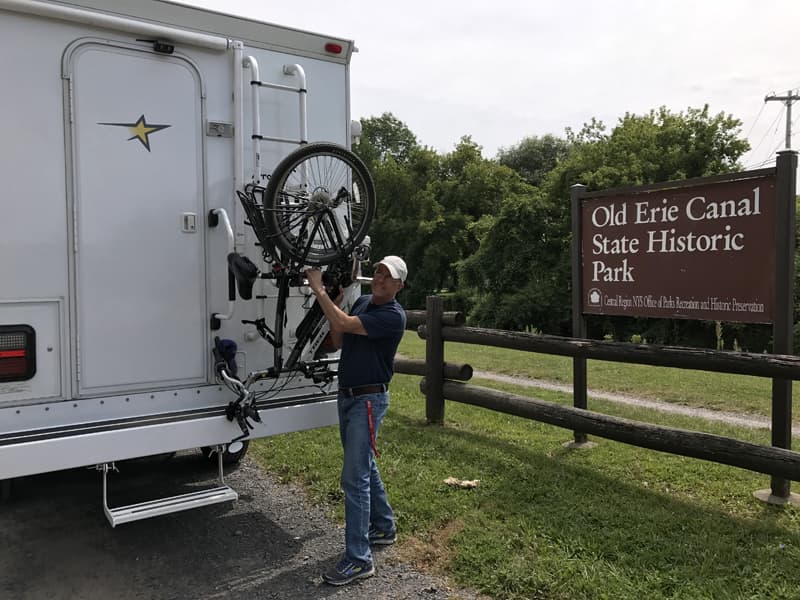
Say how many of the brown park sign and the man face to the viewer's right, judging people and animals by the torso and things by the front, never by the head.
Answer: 0

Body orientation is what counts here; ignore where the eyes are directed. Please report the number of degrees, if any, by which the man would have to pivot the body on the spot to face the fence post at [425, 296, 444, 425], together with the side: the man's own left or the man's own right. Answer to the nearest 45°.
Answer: approximately 135° to the man's own right

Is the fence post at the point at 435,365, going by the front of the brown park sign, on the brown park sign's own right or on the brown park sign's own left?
on the brown park sign's own right

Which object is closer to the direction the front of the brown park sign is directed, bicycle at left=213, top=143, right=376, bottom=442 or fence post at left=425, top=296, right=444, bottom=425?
the bicycle

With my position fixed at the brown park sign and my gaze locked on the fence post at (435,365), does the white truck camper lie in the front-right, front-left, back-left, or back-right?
front-left

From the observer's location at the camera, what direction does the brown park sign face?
facing the viewer and to the left of the viewer

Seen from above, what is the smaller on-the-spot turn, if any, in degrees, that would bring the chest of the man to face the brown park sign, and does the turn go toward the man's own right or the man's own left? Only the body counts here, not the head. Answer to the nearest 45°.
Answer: approximately 180°

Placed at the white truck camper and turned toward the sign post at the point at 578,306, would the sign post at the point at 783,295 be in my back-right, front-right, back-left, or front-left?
front-right

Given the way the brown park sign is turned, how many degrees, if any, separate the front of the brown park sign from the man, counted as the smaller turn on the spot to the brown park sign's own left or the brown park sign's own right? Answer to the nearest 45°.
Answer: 0° — it already faces them
